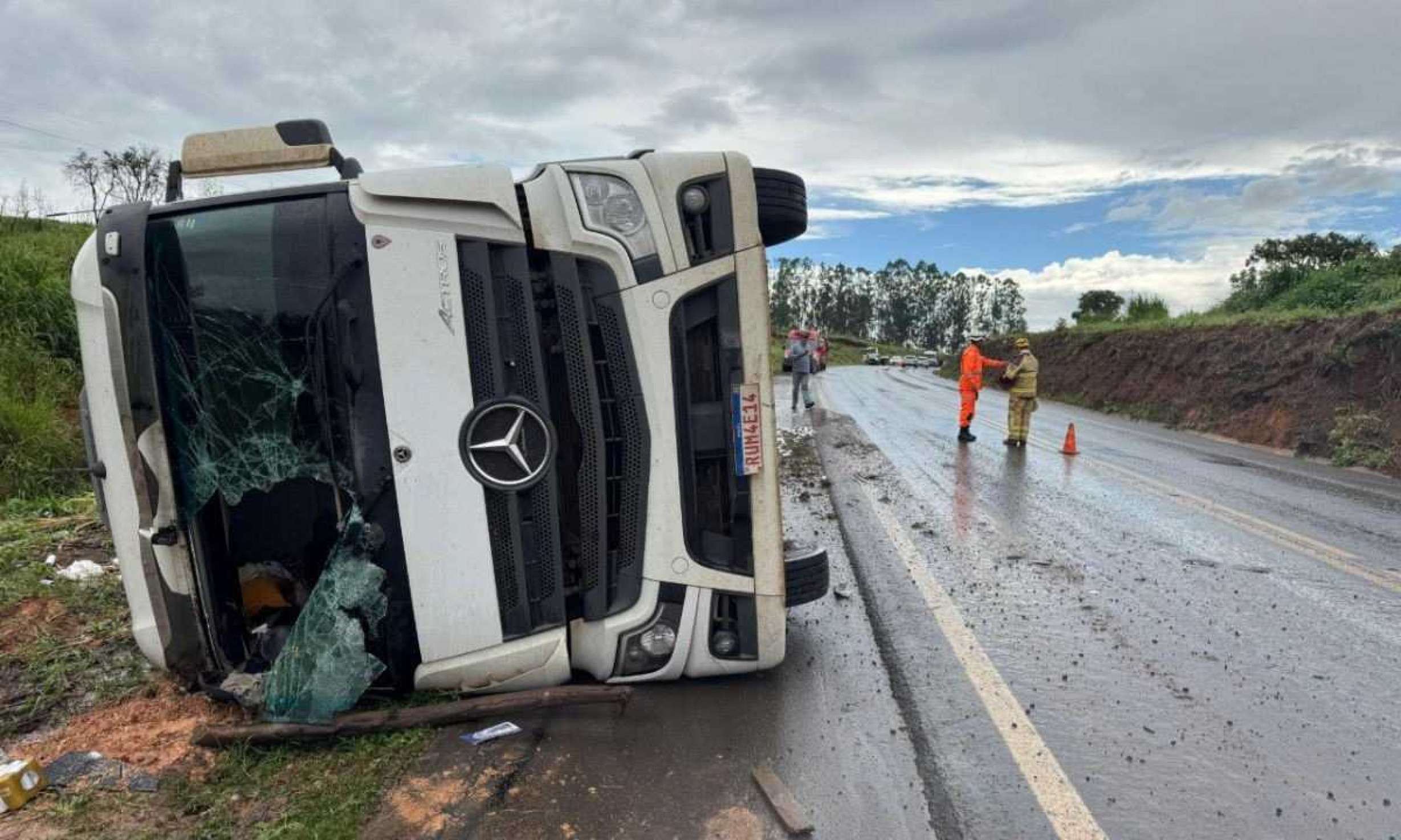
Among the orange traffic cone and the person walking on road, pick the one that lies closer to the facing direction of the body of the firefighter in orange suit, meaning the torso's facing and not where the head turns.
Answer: the orange traffic cone

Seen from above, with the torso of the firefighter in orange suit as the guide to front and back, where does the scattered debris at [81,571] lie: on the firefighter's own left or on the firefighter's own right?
on the firefighter's own right

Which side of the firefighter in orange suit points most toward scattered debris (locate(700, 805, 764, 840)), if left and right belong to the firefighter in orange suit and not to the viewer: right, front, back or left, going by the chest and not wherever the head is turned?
right

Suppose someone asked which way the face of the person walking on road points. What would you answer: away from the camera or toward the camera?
toward the camera

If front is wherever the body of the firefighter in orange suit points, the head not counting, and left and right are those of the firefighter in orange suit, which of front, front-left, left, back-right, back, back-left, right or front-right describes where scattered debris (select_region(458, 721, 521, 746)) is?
right

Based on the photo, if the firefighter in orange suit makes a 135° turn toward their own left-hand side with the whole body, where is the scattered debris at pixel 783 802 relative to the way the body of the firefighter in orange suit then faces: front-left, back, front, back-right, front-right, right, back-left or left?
back-left

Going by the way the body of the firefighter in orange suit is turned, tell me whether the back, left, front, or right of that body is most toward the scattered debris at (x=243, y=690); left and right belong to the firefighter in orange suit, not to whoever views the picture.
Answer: right

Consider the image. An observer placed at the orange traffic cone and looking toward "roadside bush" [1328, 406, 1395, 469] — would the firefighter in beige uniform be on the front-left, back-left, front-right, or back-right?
back-left

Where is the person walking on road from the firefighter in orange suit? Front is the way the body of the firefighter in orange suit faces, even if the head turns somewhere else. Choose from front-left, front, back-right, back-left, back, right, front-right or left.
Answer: back-left

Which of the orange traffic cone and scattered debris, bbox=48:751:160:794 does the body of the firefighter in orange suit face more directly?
the orange traffic cone

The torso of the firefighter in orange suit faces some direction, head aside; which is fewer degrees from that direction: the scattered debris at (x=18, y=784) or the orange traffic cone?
the orange traffic cone

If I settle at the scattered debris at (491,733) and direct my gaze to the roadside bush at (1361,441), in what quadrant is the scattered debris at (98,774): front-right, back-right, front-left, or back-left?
back-left

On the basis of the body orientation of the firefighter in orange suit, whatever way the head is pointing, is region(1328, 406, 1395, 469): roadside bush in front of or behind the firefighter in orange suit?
in front

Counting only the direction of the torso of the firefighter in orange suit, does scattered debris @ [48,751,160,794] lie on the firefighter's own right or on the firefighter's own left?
on the firefighter's own right

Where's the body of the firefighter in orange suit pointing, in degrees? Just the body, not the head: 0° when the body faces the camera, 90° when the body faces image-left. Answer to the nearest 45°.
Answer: approximately 270°
